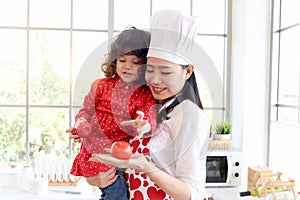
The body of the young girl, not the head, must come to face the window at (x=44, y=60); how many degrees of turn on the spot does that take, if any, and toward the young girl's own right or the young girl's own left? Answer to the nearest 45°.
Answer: approximately 180°

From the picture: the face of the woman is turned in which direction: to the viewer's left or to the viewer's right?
to the viewer's left

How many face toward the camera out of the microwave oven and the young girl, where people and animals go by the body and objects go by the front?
2

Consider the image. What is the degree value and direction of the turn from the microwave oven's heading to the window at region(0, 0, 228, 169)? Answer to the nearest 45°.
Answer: approximately 90° to its right

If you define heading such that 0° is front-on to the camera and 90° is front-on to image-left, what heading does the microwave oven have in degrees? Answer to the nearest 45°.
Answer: approximately 0°
